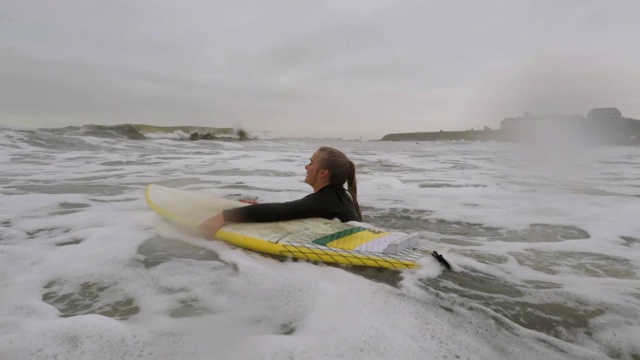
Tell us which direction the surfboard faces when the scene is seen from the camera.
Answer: facing to the left of the viewer
